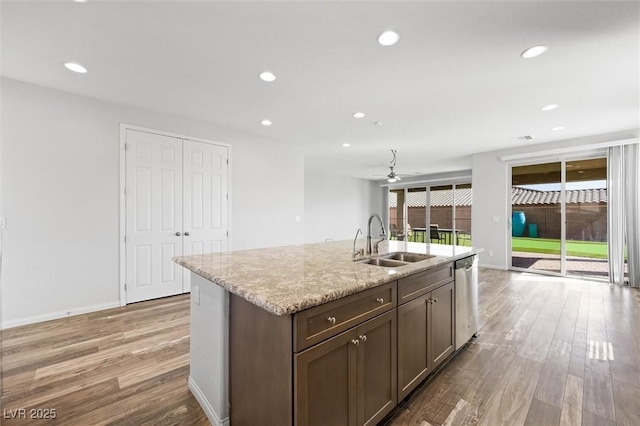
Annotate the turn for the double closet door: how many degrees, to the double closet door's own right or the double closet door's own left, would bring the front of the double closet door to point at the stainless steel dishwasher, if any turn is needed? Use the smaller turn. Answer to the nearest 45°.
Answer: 0° — it already faces it

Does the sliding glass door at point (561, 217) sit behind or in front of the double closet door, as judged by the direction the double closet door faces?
in front

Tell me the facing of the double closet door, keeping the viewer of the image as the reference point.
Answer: facing the viewer and to the right of the viewer

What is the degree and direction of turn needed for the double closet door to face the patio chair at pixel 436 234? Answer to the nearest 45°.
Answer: approximately 45° to its left

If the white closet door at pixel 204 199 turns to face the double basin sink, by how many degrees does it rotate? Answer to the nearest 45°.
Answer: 0° — it already faces it

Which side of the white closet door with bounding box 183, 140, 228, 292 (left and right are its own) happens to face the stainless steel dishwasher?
front

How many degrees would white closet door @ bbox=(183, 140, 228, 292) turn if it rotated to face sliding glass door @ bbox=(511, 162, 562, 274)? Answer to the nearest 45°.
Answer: approximately 45° to its left

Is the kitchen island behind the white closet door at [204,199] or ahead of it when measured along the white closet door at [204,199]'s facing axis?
ahead
